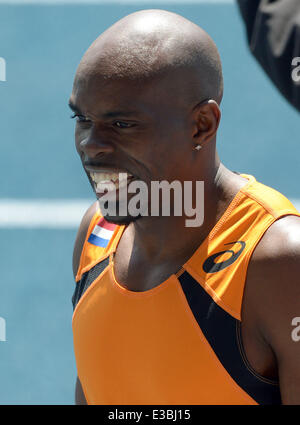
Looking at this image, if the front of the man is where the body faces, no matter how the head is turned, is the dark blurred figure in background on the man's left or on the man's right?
on the man's left

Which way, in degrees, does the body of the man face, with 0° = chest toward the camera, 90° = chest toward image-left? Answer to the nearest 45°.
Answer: approximately 45°
